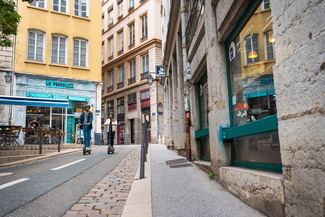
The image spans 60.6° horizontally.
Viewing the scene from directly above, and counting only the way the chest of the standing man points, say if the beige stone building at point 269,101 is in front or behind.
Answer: in front

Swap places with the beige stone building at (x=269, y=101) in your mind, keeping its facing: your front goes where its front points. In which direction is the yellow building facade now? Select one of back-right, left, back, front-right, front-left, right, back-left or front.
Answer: right

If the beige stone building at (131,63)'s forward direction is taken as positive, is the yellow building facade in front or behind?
in front

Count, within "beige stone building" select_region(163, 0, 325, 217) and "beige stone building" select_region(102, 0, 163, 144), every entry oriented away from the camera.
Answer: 0

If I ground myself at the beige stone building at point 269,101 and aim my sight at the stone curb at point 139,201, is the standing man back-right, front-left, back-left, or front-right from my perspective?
front-right

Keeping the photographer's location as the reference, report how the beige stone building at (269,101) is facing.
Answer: facing the viewer and to the left of the viewer

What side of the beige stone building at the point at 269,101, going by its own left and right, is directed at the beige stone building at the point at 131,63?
right

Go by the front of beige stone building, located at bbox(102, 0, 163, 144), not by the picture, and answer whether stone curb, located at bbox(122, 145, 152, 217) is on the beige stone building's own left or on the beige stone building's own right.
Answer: on the beige stone building's own left

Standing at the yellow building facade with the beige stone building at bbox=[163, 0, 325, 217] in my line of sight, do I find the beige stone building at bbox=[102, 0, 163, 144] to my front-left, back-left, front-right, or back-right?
back-left

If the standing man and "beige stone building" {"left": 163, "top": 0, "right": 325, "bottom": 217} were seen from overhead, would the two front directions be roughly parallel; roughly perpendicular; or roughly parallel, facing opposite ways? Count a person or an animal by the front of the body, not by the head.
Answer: roughly perpendicular

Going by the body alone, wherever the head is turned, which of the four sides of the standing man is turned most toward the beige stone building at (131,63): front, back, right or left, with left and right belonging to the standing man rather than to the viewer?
back
